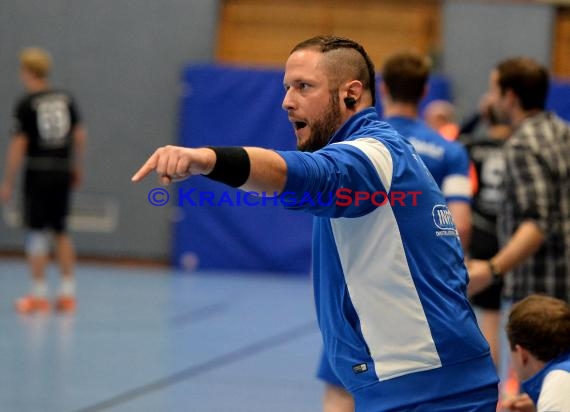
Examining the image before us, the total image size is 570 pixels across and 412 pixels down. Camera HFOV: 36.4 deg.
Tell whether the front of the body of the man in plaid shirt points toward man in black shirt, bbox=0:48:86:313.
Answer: yes

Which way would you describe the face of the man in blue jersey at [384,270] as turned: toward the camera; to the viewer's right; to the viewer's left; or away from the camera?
to the viewer's left

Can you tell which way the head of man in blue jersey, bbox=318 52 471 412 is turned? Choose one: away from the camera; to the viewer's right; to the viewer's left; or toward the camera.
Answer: away from the camera

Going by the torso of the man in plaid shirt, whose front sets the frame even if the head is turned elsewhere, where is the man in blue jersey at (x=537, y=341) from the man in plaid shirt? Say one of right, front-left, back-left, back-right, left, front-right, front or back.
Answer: back-left

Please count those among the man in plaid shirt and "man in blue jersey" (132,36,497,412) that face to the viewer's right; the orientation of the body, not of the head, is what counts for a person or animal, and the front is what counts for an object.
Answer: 0

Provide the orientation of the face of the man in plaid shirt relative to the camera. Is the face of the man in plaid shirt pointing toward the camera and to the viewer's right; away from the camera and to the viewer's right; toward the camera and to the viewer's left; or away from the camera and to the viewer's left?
away from the camera and to the viewer's left

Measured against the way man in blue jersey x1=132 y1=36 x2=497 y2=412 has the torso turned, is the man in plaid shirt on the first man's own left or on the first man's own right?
on the first man's own right

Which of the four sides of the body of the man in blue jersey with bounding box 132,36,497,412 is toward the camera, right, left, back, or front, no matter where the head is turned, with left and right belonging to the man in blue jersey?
left

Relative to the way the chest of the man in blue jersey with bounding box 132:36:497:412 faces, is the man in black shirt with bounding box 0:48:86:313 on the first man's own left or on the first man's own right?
on the first man's own right

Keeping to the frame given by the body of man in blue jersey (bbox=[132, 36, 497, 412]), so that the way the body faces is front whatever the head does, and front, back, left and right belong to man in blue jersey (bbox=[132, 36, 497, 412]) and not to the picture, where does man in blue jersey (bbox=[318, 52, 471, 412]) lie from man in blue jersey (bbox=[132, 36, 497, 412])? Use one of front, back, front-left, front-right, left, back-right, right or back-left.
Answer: right

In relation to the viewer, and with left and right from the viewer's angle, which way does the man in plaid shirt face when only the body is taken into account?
facing away from the viewer and to the left of the viewer
